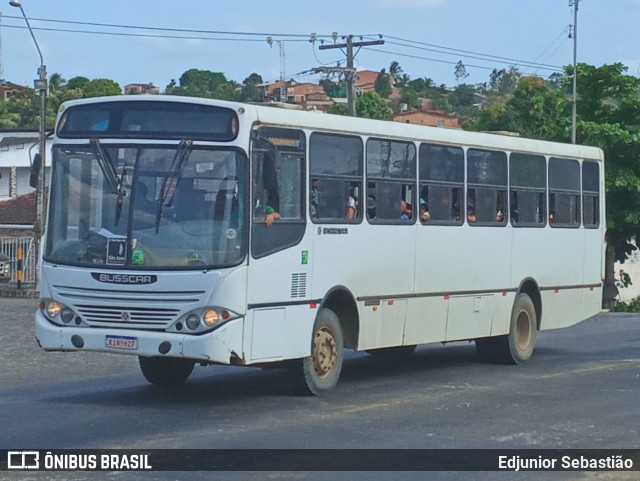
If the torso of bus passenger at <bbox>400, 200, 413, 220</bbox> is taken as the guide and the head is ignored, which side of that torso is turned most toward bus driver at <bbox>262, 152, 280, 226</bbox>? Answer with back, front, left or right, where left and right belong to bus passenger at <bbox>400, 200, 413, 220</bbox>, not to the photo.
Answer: front

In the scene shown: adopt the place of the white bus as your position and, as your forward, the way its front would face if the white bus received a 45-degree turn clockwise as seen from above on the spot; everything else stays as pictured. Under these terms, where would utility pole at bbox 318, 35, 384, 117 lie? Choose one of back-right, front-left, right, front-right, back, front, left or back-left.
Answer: right

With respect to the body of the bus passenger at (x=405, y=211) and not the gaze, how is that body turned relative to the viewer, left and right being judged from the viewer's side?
facing the viewer and to the left of the viewer

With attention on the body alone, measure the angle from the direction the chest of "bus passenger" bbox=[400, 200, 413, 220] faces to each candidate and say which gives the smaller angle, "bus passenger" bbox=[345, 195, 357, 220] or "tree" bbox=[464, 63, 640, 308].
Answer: the bus passenger

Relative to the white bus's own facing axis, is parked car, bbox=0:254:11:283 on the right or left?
on its right

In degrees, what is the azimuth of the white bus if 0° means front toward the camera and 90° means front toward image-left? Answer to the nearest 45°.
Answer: approximately 45°

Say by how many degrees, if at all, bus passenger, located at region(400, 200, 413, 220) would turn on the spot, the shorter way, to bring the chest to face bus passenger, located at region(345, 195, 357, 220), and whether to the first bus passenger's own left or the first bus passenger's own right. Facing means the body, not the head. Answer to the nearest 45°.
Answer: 0° — they already face them
